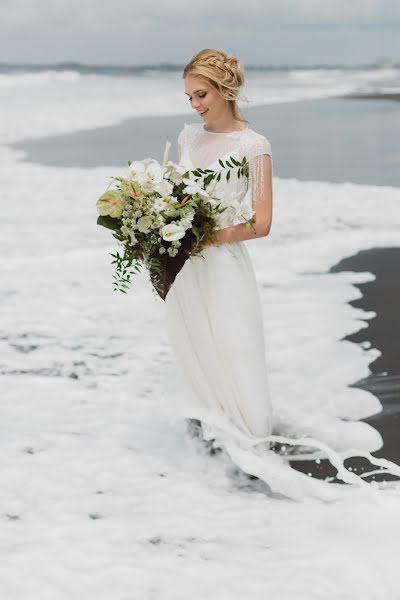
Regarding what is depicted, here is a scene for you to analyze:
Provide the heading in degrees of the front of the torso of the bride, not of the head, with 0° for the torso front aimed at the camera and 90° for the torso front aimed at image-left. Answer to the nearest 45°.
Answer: approximately 45°
